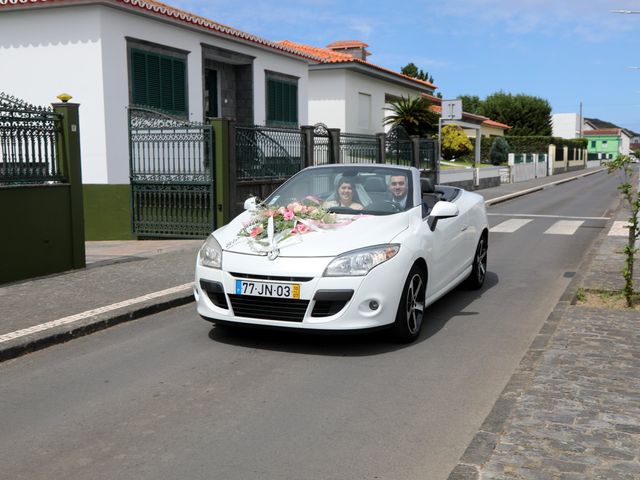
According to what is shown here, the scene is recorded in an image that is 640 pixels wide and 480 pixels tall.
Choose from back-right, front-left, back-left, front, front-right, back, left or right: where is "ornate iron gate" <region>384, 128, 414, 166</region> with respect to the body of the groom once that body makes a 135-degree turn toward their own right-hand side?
front

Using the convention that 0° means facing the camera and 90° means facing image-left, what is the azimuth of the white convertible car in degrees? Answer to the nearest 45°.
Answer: approximately 45°

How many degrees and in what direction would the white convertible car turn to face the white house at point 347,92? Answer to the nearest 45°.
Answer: approximately 135° to its right

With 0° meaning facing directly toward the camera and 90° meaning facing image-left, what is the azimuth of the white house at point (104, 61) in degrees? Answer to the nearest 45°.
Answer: approximately 315°

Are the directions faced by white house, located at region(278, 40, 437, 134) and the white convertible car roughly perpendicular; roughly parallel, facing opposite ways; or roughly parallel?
roughly perpendicular

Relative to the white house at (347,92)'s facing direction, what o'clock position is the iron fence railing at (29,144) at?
The iron fence railing is roughly at 2 o'clock from the white house.

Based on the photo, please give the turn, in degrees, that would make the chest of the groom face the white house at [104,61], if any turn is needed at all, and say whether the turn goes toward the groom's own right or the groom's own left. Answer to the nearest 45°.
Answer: approximately 90° to the groom's own right

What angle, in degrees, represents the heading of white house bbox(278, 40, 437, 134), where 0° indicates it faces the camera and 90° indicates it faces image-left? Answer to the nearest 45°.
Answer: approximately 315°

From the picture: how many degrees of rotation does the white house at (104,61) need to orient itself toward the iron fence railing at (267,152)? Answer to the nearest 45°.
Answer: approximately 45° to its left

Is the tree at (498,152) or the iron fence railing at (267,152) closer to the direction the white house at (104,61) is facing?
the iron fence railing

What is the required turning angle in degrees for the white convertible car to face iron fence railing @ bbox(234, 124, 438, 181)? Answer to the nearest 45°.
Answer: approximately 135° to its right

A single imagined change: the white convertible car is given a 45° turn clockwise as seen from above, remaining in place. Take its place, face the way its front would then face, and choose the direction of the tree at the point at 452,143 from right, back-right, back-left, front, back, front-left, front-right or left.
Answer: right
